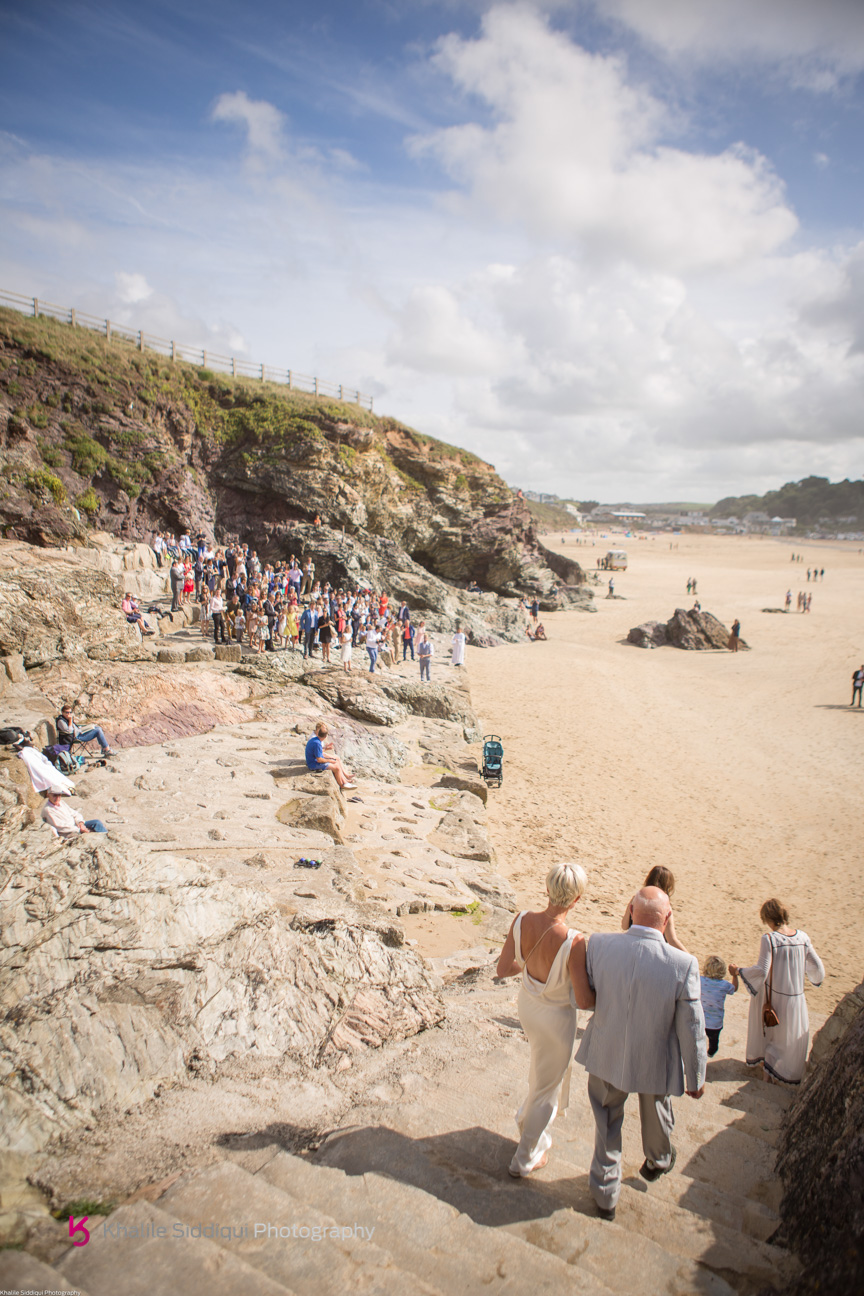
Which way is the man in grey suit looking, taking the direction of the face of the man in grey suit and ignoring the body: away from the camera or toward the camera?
away from the camera

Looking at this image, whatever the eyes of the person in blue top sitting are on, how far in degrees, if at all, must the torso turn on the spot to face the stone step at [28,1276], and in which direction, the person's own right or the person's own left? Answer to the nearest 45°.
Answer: approximately 90° to the person's own right

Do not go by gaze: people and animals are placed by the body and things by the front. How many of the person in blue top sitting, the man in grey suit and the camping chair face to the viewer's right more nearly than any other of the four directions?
2

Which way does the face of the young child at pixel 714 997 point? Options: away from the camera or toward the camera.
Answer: away from the camera

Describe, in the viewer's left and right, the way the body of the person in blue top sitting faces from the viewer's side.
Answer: facing to the right of the viewer

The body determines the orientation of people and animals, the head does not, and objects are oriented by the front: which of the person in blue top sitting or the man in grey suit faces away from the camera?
the man in grey suit

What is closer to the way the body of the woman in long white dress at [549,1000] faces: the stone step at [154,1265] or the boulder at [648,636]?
the boulder

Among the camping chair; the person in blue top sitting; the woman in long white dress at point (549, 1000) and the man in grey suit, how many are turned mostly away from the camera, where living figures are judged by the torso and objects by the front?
2

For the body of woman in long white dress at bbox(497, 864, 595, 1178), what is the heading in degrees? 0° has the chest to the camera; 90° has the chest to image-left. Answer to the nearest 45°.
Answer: approximately 180°

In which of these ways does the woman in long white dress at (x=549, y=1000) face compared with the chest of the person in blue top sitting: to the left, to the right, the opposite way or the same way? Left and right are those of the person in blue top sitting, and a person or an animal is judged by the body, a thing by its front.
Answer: to the left

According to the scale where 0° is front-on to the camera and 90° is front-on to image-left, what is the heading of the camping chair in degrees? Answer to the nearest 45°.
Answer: approximately 270°

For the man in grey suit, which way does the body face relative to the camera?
away from the camera
